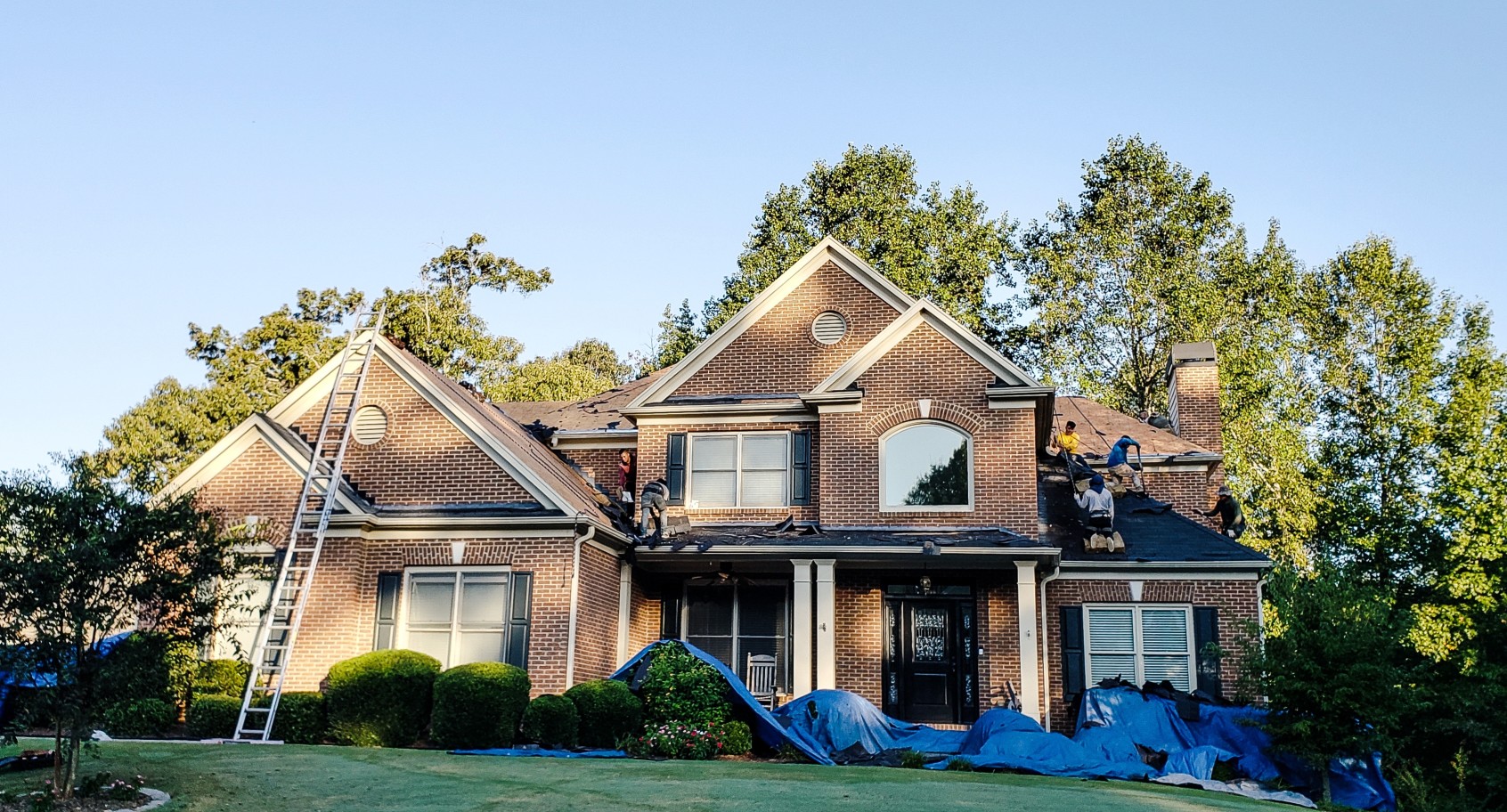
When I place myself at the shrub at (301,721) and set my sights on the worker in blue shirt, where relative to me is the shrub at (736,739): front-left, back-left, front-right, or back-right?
front-right

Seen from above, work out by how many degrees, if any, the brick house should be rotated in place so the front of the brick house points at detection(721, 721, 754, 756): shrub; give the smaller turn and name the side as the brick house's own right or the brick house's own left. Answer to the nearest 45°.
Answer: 0° — it already faces it

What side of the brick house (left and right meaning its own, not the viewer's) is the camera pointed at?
front

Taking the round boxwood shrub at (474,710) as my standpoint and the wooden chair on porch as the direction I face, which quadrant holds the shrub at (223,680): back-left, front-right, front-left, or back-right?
back-left

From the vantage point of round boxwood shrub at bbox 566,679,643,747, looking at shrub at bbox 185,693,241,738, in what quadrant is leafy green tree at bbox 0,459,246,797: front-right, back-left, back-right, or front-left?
front-left

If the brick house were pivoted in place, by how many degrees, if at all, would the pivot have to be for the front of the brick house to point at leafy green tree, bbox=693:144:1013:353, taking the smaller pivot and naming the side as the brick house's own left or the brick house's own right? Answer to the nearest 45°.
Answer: approximately 180°

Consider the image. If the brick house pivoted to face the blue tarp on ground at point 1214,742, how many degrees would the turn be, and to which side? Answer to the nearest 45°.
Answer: approximately 45° to its left

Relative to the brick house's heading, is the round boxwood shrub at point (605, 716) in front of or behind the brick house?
in front

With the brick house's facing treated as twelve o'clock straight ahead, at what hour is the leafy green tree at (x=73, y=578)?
The leafy green tree is roughly at 1 o'clock from the brick house.

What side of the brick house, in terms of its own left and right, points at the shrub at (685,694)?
front

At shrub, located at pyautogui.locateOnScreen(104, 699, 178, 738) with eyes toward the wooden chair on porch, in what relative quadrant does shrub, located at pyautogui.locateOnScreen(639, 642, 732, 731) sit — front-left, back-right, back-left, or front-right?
front-right
